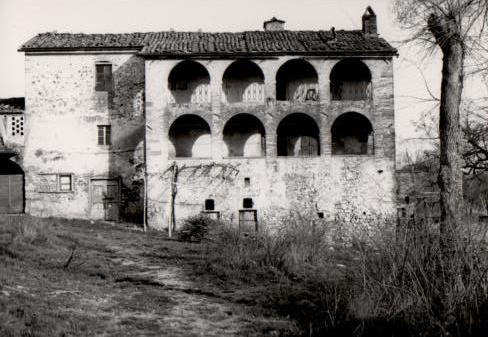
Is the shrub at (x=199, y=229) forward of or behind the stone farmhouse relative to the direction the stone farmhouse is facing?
forward

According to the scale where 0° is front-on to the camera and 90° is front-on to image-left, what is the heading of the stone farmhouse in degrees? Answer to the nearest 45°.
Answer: approximately 0°

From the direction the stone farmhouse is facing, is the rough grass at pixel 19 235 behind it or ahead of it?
ahead
